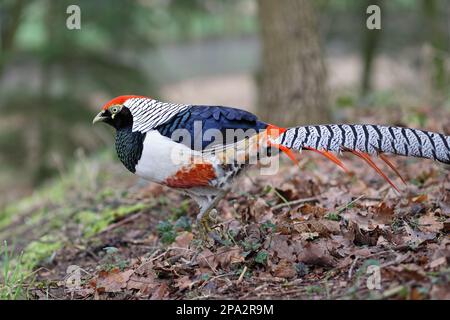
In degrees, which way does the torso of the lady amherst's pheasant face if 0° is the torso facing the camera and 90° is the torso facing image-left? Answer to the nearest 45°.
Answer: approximately 90°

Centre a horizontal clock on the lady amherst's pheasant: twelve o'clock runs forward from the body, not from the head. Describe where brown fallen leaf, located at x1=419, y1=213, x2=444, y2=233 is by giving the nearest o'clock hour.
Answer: The brown fallen leaf is roughly at 6 o'clock from the lady amherst's pheasant.

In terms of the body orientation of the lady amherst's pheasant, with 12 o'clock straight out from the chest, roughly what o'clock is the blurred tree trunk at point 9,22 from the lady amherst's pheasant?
The blurred tree trunk is roughly at 2 o'clock from the lady amherst's pheasant.

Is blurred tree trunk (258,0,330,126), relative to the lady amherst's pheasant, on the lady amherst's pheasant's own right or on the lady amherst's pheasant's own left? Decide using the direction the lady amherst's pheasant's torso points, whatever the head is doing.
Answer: on the lady amherst's pheasant's own right

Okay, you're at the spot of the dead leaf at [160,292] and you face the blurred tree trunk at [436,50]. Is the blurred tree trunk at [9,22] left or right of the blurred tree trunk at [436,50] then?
left

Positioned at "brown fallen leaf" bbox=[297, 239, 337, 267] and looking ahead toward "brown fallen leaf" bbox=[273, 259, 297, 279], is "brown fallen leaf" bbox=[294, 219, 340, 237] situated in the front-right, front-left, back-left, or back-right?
back-right

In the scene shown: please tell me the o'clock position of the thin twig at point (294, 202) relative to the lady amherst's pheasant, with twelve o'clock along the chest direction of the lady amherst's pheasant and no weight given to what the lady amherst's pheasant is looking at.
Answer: The thin twig is roughly at 4 o'clock from the lady amherst's pheasant.

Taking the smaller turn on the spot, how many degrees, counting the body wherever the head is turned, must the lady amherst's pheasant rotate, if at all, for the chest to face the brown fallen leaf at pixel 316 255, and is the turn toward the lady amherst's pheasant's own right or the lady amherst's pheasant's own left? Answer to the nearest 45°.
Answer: approximately 135° to the lady amherst's pheasant's own left
